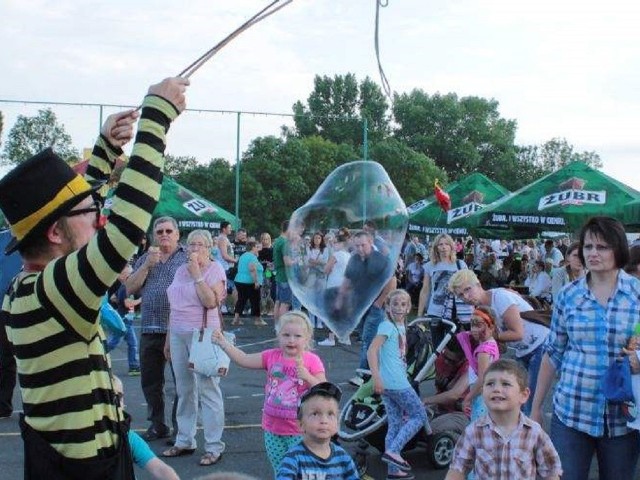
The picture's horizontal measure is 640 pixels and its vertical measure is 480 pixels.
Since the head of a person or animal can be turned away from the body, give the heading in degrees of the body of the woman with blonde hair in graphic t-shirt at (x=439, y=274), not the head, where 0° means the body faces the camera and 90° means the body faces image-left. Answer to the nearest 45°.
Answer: approximately 0°

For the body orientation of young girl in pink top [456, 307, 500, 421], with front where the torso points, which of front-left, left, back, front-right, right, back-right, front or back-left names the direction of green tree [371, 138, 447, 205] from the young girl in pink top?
back-right

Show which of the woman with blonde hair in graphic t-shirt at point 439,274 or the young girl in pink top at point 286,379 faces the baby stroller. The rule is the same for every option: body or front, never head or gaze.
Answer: the woman with blonde hair in graphic t-shirt

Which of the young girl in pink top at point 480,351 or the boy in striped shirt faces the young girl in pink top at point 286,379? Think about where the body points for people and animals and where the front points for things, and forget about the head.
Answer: the young girl in pink top at point 480,351

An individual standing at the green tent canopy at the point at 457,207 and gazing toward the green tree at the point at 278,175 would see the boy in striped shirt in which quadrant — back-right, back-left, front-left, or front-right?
back-left

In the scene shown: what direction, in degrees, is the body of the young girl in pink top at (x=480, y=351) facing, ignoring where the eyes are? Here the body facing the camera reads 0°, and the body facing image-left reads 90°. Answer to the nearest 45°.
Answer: approximately 45°

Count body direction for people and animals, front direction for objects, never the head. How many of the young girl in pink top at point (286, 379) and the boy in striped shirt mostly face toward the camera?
2

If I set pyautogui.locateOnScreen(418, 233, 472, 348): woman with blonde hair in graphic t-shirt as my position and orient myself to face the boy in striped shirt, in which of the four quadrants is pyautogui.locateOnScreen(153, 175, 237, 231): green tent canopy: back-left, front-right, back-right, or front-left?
back-right
